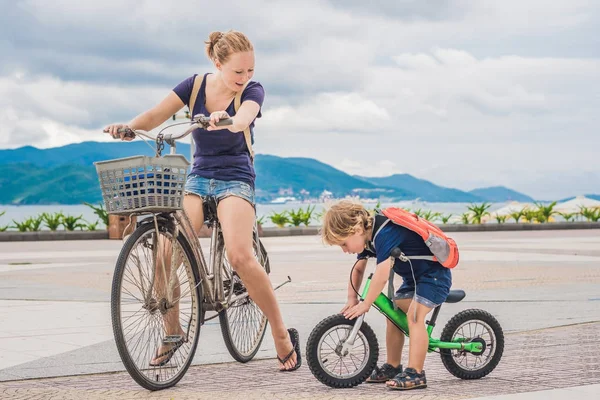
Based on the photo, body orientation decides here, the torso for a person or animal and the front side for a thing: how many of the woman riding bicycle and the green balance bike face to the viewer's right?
0

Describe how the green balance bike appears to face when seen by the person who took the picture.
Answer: facing to the left of the viewer

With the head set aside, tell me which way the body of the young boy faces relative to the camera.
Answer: to the viewer's left

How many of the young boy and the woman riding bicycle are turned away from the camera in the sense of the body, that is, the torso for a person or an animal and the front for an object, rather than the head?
0

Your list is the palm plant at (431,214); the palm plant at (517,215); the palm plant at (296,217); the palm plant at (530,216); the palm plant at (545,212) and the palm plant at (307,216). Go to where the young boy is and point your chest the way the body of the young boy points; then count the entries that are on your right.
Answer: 6

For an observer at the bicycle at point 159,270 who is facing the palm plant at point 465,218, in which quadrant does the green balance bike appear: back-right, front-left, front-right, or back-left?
front-right

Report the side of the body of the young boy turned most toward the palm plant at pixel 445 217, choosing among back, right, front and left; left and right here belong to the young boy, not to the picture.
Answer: right

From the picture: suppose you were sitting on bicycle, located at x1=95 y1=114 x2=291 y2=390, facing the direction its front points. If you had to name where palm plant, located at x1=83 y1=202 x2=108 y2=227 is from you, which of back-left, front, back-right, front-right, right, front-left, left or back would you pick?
back-right

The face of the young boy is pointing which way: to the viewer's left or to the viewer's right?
to the viewer's left

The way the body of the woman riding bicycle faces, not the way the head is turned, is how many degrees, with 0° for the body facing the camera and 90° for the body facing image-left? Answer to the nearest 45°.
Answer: approximately 45°

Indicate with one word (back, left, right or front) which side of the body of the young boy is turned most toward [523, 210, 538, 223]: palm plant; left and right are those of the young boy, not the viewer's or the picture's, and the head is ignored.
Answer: right

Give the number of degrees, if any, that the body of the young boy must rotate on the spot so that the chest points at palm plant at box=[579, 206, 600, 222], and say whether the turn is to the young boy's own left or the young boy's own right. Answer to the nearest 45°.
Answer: approximately 90° to the young boy's own right

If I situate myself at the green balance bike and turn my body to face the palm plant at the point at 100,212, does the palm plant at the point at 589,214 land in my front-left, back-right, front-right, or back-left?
front-right

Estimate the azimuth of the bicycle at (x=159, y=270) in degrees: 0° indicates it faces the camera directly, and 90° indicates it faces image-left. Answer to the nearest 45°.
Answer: approximately 45°

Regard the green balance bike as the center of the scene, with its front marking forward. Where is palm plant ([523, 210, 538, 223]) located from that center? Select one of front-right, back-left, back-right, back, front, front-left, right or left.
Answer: right

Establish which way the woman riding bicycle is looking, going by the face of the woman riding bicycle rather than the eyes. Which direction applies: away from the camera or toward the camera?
toward the camera

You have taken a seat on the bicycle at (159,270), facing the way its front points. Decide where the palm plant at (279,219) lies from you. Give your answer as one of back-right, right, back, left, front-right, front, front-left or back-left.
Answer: back-right

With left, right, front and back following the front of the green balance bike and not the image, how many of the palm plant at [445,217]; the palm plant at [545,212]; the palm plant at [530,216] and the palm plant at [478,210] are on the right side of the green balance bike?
4
